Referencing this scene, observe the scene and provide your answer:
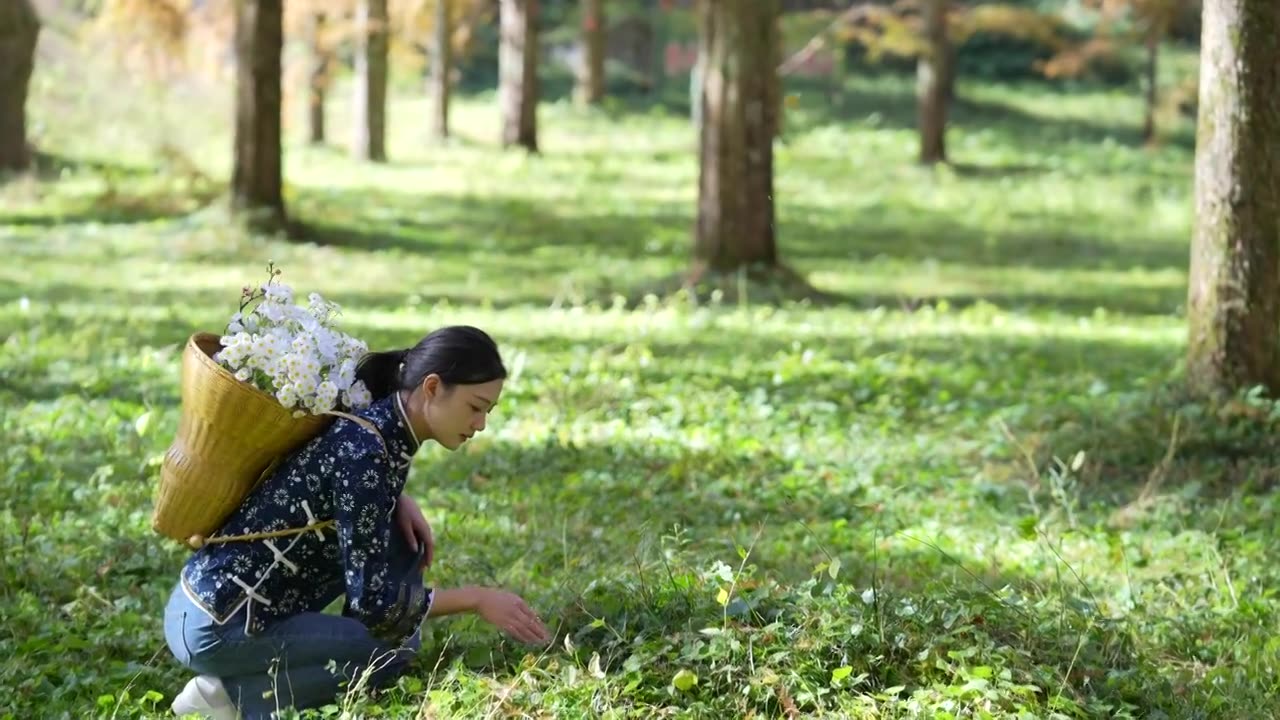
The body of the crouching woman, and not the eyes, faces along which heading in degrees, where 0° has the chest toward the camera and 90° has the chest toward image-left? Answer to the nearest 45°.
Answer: approximately 270°

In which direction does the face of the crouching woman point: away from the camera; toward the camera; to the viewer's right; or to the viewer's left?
to the viewer's right
